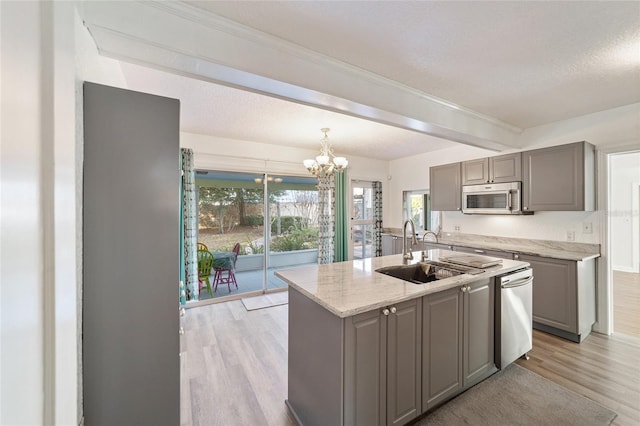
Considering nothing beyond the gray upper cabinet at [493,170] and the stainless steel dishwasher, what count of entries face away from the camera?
0

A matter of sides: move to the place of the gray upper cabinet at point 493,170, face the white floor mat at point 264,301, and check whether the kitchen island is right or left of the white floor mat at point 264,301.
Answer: left

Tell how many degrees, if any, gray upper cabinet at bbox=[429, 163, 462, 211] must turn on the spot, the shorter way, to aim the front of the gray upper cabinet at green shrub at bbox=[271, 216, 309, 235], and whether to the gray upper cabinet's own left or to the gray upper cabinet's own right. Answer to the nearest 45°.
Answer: approximately 45° to the gray upper cabinet's own right

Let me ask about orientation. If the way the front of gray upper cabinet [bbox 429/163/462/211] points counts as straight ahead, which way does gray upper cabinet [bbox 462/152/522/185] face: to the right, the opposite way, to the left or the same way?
the same way

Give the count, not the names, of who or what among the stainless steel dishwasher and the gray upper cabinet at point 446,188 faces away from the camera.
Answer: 0

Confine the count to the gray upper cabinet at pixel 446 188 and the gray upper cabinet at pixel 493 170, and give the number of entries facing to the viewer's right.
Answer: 0

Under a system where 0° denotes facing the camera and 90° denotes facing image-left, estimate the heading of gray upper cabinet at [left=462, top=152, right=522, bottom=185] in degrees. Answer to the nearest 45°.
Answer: approximately 45°

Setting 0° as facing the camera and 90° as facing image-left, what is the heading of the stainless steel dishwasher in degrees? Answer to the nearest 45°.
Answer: approximately 315°

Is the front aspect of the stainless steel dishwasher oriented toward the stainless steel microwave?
no
